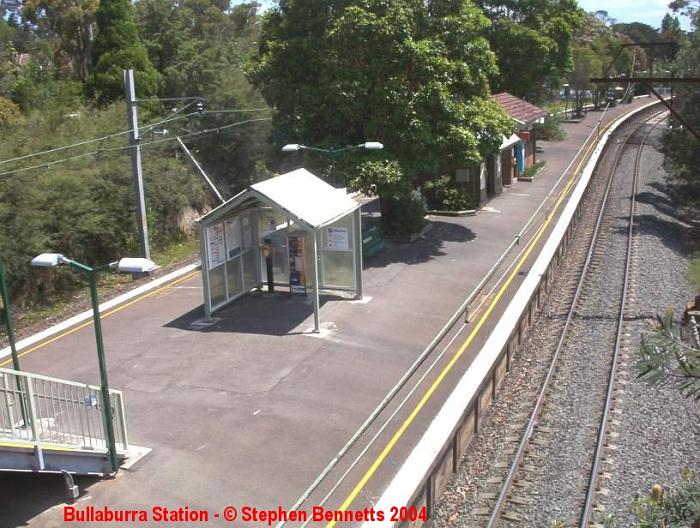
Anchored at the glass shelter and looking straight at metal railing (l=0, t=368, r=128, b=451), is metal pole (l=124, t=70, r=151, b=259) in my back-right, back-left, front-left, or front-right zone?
back-right

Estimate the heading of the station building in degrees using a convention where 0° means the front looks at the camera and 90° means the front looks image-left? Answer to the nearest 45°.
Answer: approximately 315°

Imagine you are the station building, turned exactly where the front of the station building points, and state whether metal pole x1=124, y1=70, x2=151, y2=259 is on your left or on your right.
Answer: on your right

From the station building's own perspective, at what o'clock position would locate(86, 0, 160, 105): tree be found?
The tree is roughly at 4 o'clock from the station building.

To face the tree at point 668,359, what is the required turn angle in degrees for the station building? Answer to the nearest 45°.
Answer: approximately 45° to its right

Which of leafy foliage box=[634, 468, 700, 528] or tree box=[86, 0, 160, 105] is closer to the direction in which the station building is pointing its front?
the leafy foliage

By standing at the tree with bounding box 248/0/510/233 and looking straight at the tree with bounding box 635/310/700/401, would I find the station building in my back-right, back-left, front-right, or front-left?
back-left

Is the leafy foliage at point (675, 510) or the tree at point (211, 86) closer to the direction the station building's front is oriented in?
the leafy foliage

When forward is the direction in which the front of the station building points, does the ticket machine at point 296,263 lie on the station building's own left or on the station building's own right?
on the station building's own right

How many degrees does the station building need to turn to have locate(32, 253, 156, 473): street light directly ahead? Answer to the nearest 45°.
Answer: approximately 45° to its right

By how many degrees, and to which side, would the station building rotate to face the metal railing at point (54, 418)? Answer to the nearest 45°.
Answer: approximately 45° to its right
